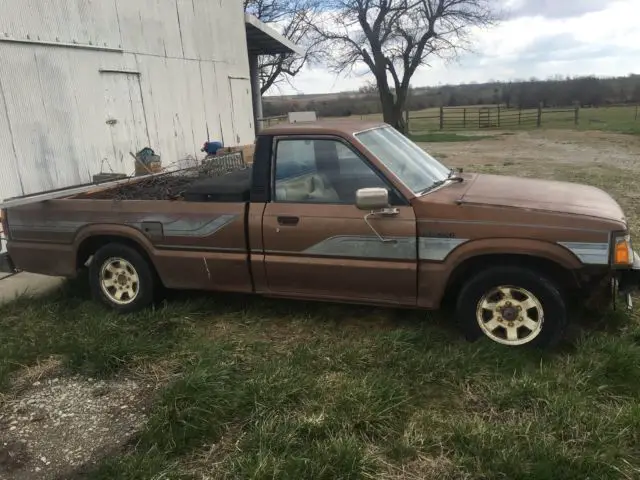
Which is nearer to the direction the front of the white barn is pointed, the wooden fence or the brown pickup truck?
the brown pickup truck

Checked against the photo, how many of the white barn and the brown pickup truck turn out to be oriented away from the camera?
0

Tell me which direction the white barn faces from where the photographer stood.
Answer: facing the viewer and to the right of the viewer

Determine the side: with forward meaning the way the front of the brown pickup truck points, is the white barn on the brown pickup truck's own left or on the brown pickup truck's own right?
on the brown pickup truck's own left

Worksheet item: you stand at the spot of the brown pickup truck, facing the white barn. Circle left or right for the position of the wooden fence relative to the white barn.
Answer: right

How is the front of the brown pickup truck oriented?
to the viewer's right

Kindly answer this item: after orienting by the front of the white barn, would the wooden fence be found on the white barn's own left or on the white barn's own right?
on the white barn's own left

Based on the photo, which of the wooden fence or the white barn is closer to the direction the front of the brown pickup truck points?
the wooden fence
